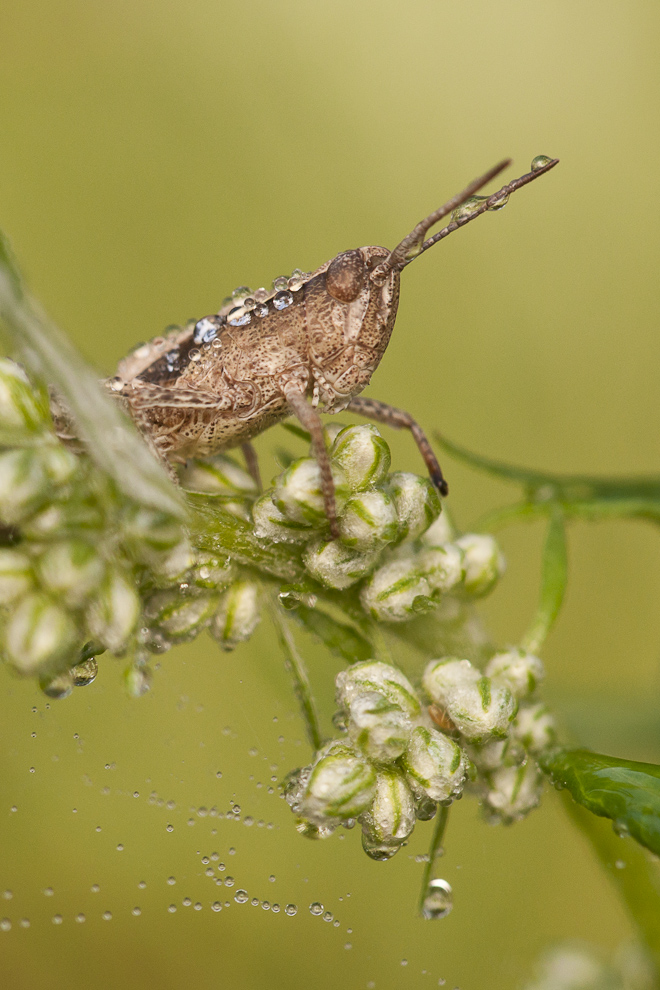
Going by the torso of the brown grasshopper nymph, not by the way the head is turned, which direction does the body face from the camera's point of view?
to the viewer's right

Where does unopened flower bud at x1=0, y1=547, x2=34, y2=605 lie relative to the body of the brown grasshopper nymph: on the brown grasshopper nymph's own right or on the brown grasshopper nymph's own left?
on the brown grasshopper nymph's own right
